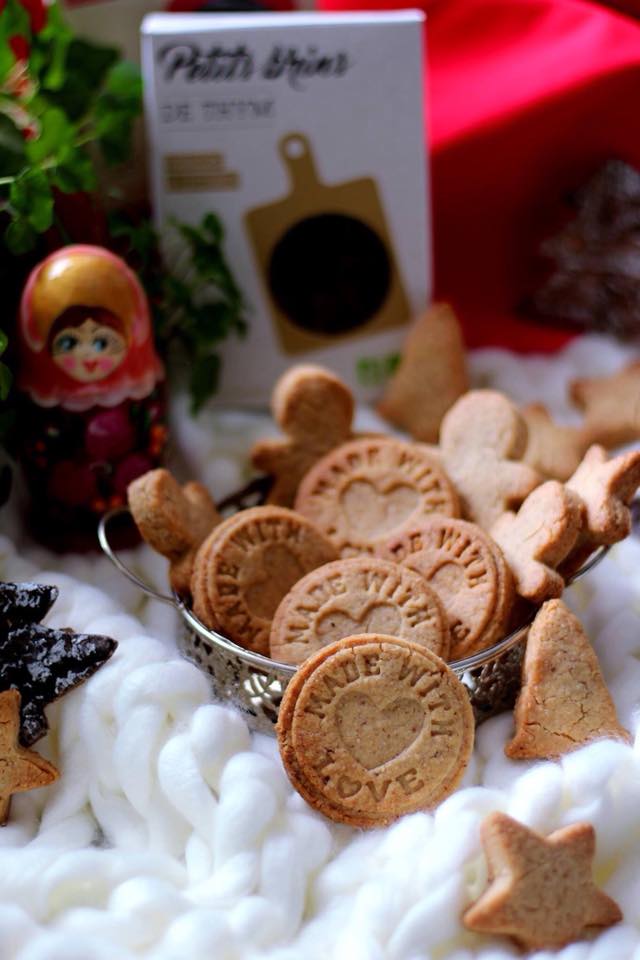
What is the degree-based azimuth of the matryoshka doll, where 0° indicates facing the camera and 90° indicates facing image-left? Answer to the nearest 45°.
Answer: approximately 0°

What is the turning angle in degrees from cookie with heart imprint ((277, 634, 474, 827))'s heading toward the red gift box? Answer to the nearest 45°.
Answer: approximately 180°

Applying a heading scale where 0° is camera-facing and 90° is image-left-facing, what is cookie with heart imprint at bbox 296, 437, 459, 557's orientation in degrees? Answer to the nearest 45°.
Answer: approximately 0°

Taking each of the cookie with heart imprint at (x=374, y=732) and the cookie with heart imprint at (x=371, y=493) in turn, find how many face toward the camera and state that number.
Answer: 2
